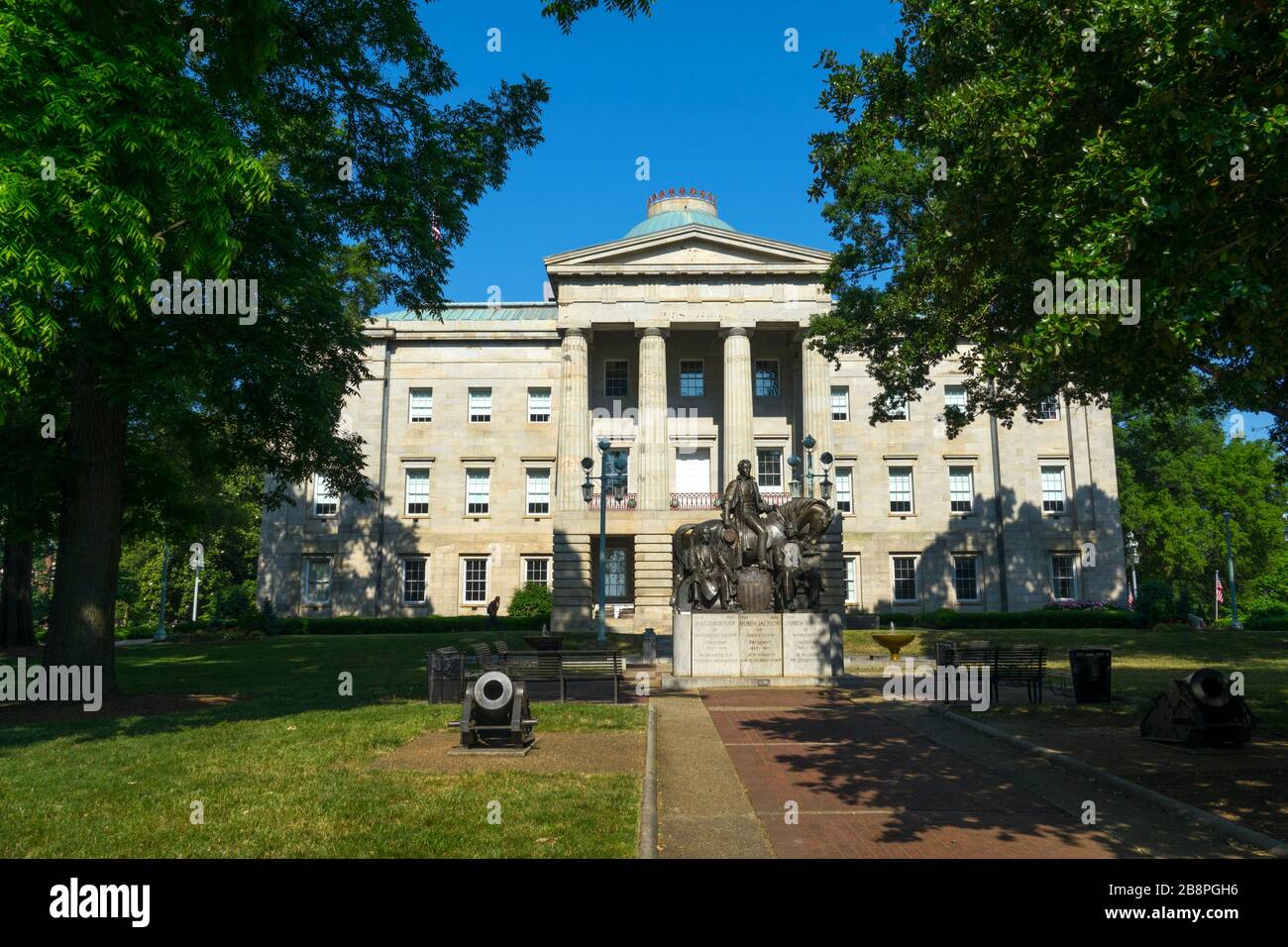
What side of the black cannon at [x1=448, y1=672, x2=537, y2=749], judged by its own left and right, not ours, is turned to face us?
front

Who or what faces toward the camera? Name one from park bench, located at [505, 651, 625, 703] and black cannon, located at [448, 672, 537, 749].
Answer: the black cannon

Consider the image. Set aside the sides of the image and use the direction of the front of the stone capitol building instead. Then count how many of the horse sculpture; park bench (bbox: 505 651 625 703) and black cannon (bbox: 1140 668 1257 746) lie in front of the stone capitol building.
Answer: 3

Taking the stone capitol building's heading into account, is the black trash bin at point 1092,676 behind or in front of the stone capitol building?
in front

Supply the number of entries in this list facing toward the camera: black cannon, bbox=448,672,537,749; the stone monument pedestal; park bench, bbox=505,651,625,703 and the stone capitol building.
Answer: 3

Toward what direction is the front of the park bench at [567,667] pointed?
away from the camera

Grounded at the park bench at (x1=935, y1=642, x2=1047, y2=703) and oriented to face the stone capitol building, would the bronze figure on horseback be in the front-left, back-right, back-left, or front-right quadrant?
front-left

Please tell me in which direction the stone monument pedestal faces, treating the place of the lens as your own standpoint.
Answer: facing the viewer

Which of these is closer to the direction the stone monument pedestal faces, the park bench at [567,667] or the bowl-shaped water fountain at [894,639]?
the park bench

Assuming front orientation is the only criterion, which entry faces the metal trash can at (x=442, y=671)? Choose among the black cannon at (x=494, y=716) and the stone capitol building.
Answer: the stone capitol building

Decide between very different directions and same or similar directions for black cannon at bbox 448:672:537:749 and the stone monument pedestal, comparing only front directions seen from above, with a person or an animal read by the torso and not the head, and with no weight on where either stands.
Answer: same or similar directions

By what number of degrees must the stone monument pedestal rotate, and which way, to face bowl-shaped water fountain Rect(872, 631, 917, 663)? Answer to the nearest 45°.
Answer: approximately 135° to its left
